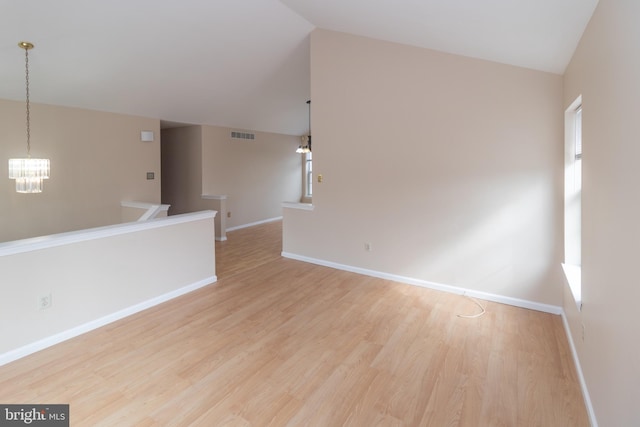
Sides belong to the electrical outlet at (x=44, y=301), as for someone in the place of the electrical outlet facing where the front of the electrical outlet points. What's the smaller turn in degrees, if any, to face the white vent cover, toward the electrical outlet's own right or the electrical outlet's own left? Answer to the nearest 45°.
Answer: approximately 90° to the electrical outlet's own left

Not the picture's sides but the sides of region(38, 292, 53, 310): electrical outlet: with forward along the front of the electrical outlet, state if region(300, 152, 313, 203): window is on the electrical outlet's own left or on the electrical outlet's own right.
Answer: on the electrical outlet's own left

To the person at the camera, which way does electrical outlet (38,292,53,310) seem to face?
facing the viewer and to the right of the viewer

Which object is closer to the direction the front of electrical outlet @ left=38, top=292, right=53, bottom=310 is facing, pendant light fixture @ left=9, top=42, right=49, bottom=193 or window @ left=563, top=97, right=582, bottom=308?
the window

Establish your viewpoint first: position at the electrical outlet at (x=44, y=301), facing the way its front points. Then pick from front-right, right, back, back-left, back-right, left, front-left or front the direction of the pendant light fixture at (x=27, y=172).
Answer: back-left

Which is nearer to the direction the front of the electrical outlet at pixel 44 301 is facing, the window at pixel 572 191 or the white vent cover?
the window
